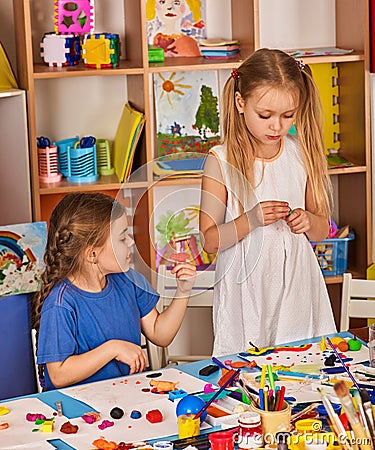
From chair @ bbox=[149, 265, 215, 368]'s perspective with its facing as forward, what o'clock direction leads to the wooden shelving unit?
The wooden shelving unit is roughly at 6 o'clock from the chair.

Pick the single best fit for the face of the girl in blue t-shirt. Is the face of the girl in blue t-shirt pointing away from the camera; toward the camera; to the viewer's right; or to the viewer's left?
to the viewer's right

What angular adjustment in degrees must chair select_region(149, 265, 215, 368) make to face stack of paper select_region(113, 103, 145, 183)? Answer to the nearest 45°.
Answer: approximately 180°
